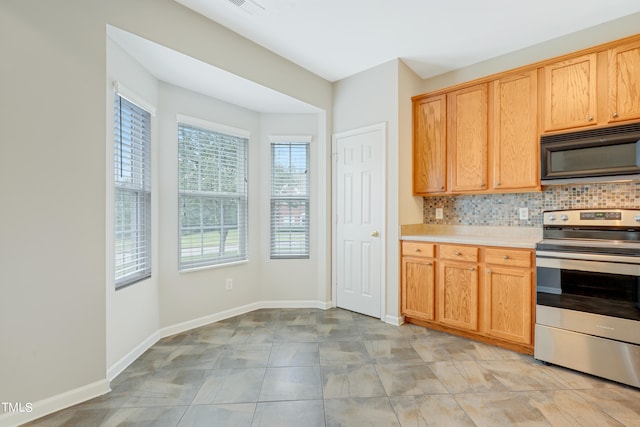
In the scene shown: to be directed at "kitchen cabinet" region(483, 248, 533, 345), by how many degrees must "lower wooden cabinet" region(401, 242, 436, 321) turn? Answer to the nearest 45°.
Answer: approximately 90° to its left

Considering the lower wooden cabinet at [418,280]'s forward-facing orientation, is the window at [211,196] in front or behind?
in front

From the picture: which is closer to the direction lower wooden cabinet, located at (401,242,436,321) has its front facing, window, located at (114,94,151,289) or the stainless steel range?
the window

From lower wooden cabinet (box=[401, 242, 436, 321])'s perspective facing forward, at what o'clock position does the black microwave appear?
The black microwave is roughly at 8 o'clock from the lower wooden cabinet.

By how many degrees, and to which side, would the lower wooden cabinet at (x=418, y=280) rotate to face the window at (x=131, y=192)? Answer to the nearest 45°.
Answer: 0° — it already faces it

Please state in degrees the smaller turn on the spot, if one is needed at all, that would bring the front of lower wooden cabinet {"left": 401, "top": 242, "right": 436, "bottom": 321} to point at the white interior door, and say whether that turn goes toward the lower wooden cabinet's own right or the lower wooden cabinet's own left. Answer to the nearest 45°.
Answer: approximately 45° to the lower wooden cabinet's own right

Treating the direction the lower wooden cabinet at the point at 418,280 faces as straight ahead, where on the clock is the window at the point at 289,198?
The window is roughly at 2 o'clock from the lower wooden cabinet.

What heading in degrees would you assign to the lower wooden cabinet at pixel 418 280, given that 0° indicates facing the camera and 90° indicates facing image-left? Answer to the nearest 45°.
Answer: approximately 45°
